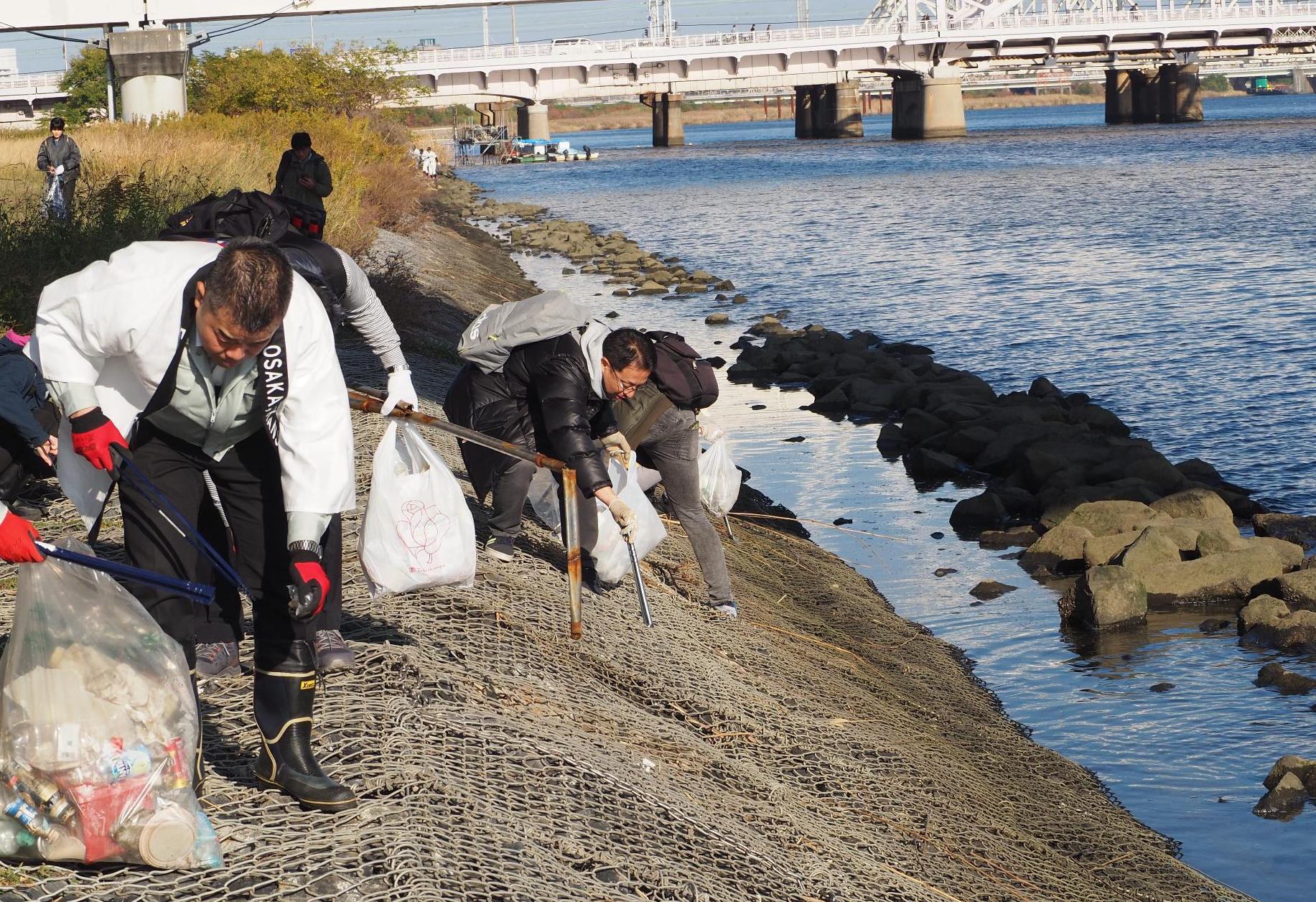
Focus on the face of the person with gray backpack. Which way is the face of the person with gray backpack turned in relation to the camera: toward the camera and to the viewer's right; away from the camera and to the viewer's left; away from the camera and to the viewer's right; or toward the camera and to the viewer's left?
toward the camera and to the viewer's right

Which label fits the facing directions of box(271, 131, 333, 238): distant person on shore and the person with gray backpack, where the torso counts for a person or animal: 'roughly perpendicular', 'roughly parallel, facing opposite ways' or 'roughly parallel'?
roughly perpendicular

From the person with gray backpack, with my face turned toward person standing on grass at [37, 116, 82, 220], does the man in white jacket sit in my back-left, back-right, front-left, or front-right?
back-left

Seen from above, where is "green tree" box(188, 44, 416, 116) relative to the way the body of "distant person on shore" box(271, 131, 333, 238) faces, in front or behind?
behind

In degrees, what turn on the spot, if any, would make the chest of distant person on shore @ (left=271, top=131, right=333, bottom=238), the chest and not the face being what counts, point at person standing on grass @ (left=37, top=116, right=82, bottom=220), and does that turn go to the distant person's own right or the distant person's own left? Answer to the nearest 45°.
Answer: approximately 135° to the distant person's own right

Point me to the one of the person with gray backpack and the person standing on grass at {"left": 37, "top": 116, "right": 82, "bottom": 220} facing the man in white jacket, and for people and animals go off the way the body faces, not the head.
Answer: the person standing on grass

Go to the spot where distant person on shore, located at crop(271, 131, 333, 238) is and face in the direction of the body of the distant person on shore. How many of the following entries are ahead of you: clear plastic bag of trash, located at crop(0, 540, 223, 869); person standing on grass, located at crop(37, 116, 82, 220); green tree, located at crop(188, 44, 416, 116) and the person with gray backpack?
2

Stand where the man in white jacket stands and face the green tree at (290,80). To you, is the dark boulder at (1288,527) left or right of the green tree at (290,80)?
right

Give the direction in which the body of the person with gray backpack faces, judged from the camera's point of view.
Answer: to the viewer's right

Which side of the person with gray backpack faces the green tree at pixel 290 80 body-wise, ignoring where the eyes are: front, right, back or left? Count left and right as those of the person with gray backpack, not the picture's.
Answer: left

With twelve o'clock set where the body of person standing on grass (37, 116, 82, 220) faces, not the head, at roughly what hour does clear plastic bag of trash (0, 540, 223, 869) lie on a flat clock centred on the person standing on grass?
The clear plastic bag of trash is roughly at 12 o'clock from the person standing on grass.
